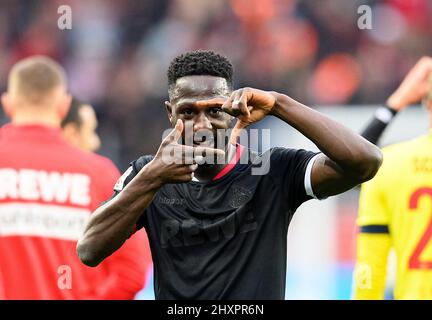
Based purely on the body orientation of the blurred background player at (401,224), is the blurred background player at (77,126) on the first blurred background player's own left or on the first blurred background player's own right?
on the first blurred background player's own left

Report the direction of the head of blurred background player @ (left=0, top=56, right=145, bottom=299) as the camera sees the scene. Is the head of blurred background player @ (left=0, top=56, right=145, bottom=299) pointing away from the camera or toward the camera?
away from the camera

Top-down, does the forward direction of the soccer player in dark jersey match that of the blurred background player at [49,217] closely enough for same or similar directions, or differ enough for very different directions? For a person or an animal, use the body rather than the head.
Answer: very different directions

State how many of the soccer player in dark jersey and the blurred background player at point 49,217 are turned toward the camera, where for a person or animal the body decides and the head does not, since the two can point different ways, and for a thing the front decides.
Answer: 1

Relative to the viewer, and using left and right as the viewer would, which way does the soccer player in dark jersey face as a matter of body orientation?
facing the viewer

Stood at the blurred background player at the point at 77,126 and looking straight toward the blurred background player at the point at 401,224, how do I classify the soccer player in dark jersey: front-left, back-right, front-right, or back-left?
front-right

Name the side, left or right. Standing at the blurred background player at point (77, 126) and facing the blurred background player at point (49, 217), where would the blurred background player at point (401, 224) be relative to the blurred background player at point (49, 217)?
left

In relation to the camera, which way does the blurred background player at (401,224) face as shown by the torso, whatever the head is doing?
away from the camera

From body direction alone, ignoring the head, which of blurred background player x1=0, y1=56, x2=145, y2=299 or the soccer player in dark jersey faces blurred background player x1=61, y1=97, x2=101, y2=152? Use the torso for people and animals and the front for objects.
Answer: blurred background player x1=0, y1=56, x2=145, y2=299

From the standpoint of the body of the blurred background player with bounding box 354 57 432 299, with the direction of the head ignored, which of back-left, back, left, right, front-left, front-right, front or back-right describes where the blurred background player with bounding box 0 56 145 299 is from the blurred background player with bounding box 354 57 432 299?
left

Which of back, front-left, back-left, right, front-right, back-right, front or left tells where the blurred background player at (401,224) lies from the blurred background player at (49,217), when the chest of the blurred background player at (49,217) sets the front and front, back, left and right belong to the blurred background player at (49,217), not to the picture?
right

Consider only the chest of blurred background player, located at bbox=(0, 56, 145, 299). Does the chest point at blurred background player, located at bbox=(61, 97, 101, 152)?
yes

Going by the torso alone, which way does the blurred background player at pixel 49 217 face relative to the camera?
away from the camera

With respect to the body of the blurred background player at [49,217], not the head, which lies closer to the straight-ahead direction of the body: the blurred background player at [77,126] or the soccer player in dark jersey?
the blurred background player
